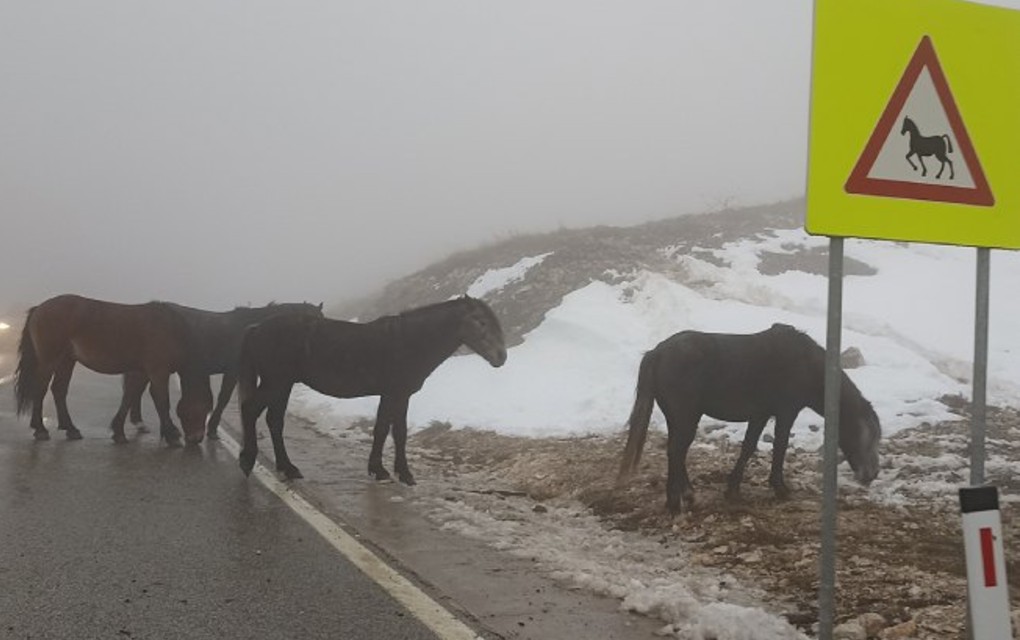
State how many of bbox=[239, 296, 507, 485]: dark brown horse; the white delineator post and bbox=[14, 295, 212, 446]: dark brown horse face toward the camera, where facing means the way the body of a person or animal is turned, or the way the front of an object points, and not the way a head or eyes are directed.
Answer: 1

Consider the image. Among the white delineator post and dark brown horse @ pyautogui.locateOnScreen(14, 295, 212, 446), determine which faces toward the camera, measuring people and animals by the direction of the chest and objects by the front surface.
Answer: the white delineator post

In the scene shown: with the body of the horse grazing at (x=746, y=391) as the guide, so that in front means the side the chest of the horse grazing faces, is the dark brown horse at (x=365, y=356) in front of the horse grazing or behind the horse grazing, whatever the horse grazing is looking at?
behind

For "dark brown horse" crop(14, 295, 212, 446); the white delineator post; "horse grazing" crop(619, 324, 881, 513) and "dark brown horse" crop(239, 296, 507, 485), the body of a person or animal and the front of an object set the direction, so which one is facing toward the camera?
the white delineator post

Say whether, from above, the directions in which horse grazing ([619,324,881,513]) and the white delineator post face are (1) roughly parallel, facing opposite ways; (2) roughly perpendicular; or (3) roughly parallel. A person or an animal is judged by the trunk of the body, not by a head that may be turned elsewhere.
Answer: roughly perpendicular

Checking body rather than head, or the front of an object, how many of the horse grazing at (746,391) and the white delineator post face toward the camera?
1

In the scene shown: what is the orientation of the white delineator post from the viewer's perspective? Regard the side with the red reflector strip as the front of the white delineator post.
toward the camera

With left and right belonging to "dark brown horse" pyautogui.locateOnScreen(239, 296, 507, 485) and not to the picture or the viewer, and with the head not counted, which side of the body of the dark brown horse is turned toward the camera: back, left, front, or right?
right

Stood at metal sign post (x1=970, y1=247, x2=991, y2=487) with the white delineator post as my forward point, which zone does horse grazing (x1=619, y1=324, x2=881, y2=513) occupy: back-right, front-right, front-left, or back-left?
back-right

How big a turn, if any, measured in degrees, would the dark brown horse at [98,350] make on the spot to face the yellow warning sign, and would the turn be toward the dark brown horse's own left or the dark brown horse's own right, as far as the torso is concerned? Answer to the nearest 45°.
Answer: approximately 90° to the dark brown horse's own right

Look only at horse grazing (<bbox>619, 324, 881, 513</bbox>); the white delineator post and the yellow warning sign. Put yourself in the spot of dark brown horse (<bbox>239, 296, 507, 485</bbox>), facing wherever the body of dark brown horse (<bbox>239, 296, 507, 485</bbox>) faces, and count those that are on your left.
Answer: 0

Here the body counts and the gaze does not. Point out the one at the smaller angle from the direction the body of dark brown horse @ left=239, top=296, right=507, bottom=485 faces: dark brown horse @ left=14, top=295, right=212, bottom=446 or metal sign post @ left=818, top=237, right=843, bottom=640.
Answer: the metal sign post

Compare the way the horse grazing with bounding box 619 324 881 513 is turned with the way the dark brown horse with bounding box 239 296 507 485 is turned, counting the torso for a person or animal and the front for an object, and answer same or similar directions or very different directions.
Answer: same or similar directions

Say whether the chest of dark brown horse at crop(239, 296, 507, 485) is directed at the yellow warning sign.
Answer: no

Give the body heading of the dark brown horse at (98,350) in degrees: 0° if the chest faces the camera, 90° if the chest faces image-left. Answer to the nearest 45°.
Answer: approximately 270°

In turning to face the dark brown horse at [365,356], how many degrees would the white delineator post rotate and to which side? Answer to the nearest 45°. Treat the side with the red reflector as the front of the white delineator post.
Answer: approximately 135° to its right

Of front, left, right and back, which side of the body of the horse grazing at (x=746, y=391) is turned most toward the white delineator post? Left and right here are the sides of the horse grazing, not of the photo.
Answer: right

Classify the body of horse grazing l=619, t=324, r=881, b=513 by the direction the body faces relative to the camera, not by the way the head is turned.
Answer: to the viewer's right

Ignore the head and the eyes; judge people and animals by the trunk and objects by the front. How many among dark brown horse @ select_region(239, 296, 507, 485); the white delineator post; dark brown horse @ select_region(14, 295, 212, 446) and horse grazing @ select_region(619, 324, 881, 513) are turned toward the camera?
1
